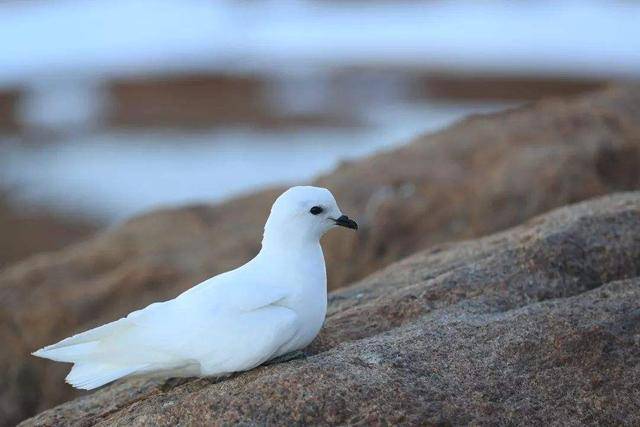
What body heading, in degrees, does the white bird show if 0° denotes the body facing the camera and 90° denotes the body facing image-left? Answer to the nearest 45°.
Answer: approximately 270°
